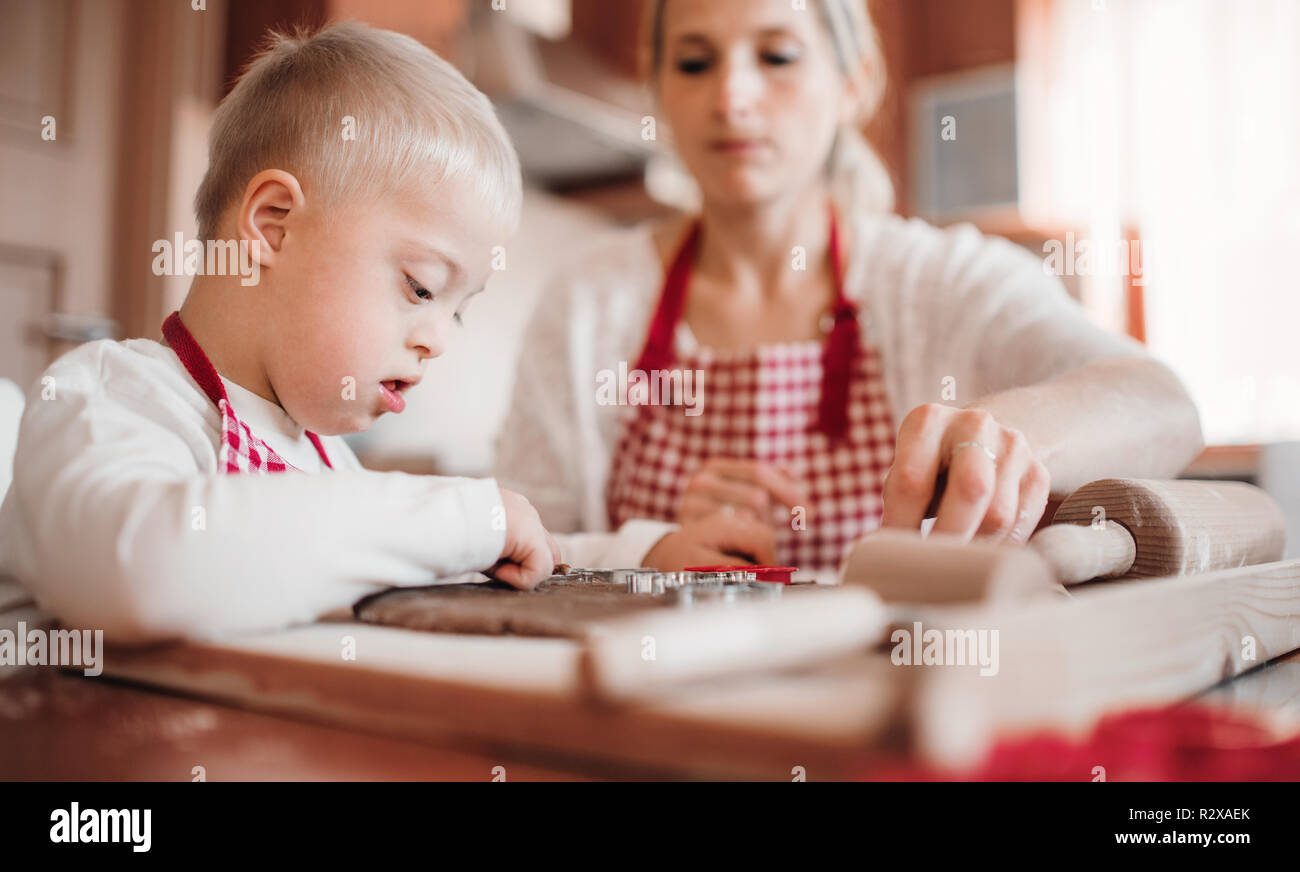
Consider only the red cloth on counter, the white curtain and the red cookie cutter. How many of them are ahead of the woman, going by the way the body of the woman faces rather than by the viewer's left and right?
2

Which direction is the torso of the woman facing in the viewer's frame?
toward the camera

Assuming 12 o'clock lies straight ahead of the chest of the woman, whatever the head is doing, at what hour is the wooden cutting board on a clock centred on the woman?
The wooden cutting board is roughly at 12 o'clock from the woman.

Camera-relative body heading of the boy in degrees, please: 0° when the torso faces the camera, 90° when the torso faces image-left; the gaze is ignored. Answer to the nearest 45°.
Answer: approximately 315°

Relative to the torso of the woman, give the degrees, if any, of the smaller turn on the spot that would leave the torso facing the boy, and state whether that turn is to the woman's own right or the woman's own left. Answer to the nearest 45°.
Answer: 0° — they already face them

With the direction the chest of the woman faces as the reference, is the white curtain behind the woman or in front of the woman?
behind

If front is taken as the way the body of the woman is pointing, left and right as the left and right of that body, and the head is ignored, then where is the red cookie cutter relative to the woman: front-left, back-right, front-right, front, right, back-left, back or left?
front

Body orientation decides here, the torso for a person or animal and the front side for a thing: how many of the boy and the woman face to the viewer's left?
0
